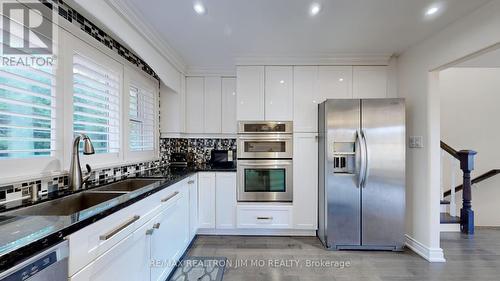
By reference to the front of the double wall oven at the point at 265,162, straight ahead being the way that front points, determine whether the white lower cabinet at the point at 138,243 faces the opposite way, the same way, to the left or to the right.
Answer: to the left

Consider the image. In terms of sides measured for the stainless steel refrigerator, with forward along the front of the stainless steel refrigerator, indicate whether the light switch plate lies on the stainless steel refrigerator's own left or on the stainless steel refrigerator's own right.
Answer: on the stainless steel refrigerator's own left

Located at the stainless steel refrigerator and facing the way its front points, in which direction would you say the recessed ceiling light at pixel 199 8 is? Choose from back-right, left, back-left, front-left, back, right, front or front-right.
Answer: front-right

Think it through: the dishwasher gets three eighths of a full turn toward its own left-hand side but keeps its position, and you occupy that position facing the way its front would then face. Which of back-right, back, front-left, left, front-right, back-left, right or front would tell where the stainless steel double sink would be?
front

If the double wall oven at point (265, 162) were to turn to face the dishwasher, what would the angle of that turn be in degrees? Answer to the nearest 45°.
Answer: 0° — it already faces it

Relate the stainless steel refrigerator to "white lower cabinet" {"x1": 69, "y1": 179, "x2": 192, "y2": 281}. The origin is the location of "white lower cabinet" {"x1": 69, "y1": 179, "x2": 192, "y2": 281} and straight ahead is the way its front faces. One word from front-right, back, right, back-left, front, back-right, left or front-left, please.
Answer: front-left
